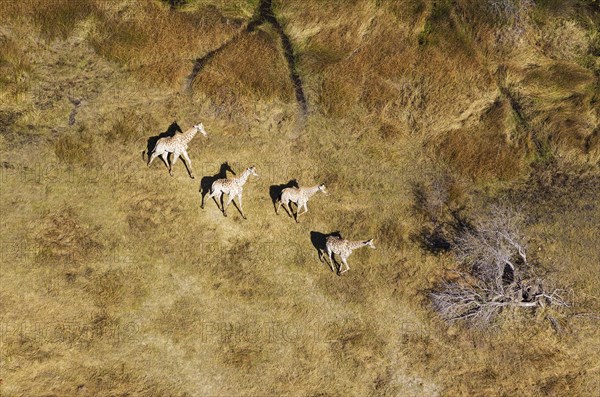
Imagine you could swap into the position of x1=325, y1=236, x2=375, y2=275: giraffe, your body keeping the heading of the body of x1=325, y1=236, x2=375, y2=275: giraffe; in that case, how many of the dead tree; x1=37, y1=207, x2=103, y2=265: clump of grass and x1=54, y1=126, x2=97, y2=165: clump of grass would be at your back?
2

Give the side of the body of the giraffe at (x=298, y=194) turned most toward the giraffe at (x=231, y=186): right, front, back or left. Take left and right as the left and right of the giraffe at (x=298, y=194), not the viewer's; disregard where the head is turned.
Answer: back

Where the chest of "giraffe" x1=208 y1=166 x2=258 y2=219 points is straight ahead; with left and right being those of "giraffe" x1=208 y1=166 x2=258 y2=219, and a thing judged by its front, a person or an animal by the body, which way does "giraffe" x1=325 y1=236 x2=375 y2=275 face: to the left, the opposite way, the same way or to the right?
the same way

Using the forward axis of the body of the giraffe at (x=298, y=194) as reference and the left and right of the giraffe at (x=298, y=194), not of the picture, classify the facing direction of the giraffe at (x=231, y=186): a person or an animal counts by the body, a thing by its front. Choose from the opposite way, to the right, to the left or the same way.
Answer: the same way

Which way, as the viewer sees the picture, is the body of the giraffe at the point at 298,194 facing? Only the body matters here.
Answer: to the viewer's right

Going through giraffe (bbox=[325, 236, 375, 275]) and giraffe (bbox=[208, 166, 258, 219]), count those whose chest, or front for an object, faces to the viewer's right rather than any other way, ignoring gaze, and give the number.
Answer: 2

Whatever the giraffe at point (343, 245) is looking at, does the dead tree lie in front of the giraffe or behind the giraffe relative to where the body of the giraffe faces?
in front

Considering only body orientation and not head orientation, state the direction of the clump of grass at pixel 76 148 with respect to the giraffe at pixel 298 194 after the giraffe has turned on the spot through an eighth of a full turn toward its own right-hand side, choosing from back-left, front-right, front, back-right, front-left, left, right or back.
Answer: back-right

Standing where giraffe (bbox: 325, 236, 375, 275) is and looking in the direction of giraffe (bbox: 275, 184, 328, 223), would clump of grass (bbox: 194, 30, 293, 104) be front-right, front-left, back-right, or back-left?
front-right

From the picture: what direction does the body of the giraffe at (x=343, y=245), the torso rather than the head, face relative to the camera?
to the viewer's right

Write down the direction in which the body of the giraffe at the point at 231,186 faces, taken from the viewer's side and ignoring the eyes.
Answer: to the viewer's right
